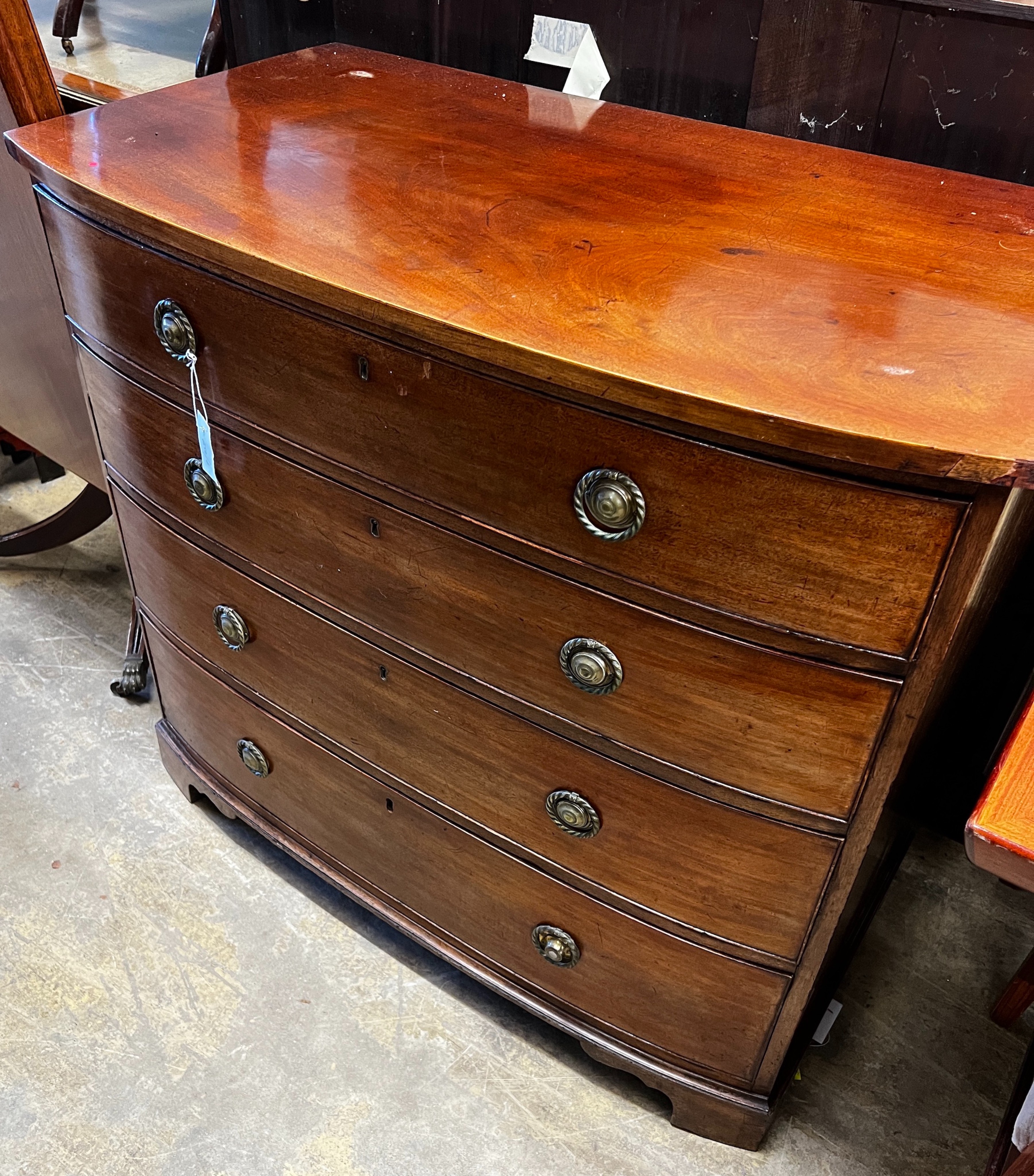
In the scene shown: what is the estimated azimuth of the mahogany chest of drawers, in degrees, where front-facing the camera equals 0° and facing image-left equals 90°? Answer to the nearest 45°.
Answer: approximately 45°
